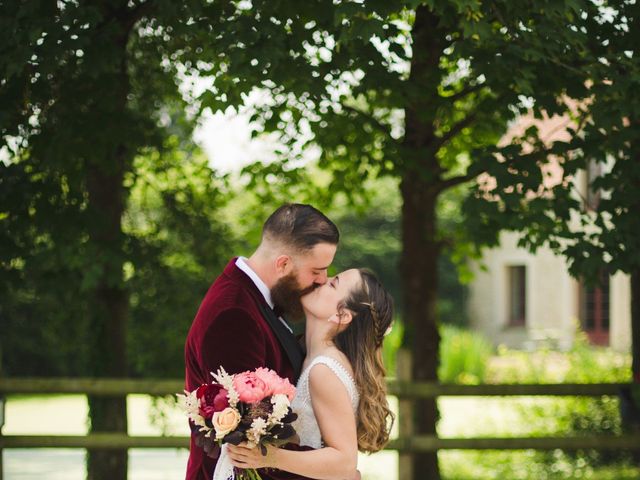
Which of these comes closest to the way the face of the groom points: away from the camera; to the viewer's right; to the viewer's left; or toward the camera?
to the viewer's right

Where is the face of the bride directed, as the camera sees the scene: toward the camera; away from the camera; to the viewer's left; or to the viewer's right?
to the viewer's left

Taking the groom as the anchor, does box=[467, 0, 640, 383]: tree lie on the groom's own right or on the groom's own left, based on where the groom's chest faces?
on the groom's own left

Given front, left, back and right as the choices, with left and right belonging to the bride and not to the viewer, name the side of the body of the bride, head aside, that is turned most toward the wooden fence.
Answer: right

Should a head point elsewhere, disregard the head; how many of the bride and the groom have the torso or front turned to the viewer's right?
1

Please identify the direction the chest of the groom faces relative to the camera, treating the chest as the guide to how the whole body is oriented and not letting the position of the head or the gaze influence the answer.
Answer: to the viewer's right

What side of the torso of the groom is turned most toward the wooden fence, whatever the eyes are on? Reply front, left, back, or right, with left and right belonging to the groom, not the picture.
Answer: left

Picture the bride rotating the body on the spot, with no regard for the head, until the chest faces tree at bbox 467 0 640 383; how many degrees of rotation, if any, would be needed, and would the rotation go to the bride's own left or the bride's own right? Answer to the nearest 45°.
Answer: approximately 135° to the bride's own right

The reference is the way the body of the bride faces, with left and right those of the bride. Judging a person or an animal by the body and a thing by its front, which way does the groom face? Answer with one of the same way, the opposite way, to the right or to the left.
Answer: the opposite way

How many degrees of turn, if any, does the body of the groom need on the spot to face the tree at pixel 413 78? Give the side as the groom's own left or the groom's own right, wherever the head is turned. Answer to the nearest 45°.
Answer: approximately 90° to the groom's own left

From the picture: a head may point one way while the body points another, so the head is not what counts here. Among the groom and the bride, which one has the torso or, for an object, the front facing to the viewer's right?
the groom

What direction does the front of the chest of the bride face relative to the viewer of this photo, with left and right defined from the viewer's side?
facing to the left of the viewer

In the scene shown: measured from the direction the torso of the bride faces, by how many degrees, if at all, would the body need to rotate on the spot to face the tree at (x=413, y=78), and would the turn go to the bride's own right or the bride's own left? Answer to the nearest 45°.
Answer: approximately 90° to the bride's own right
